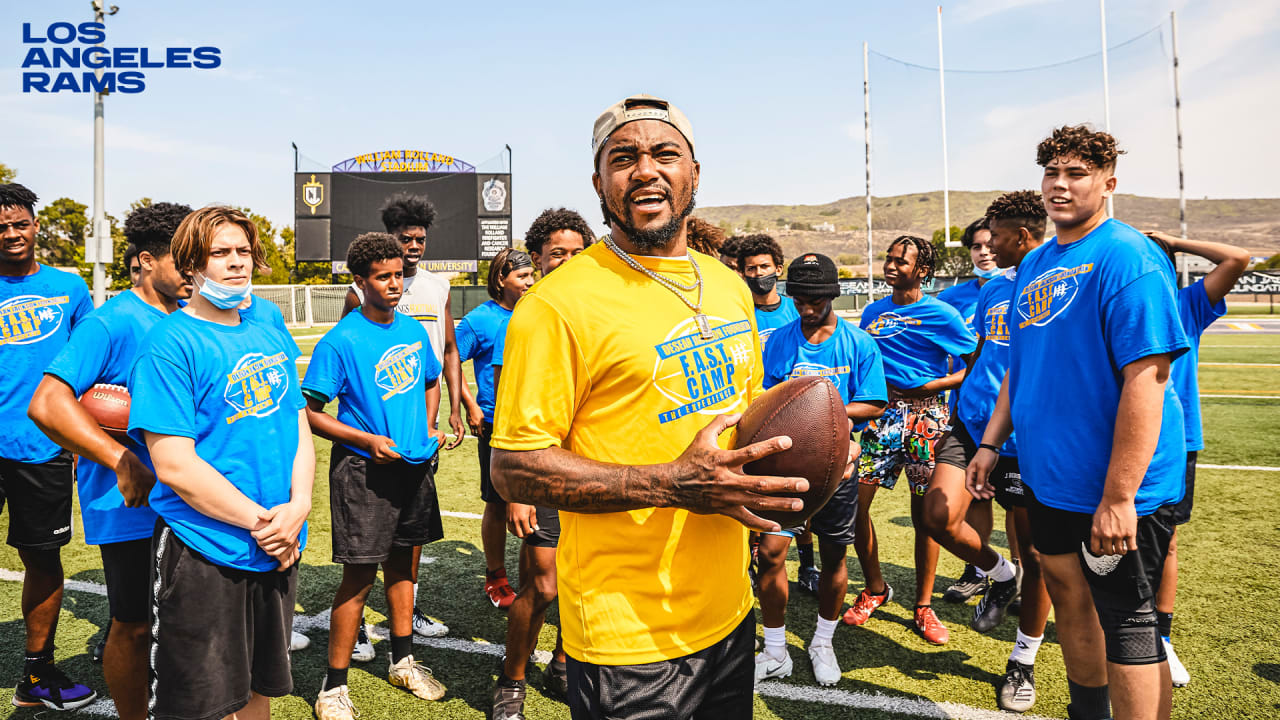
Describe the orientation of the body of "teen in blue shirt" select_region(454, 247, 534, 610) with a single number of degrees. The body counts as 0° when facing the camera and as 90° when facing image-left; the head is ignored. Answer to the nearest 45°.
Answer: approximately 315°

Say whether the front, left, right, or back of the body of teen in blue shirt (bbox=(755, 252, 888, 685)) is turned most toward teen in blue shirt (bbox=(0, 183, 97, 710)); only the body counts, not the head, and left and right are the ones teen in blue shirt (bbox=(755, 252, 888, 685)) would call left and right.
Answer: right

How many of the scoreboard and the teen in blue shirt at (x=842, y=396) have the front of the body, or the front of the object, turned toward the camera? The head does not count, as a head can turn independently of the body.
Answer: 2

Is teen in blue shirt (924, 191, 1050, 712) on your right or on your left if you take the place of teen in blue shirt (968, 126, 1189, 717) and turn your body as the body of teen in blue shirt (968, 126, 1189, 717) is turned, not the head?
on your right
